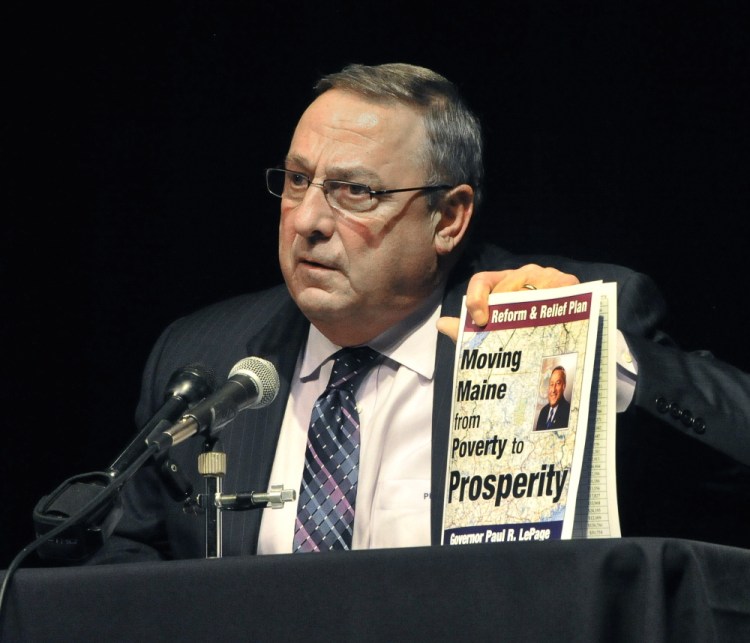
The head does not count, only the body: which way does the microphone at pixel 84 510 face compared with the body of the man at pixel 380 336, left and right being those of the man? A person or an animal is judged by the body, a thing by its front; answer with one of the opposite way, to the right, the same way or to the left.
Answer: the opposite way

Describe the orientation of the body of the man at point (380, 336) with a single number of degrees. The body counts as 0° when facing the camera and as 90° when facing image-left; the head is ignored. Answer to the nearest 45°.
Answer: approximately 45°

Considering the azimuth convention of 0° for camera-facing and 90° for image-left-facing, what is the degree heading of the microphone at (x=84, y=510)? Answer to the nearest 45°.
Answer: approximately 225°
